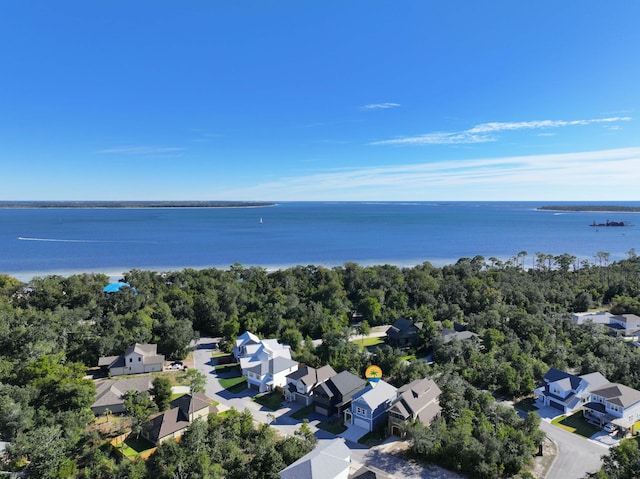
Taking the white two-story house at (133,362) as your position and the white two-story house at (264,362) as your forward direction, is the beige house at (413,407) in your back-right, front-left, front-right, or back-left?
front-right

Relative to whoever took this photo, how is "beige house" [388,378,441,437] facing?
facing the viewer and to the left of the viewer

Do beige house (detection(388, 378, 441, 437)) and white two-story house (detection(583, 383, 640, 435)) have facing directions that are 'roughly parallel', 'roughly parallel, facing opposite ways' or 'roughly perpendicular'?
roughly parallel

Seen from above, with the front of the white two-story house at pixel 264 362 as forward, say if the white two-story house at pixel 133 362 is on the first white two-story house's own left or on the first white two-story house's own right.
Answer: on the first white two-story house's own right

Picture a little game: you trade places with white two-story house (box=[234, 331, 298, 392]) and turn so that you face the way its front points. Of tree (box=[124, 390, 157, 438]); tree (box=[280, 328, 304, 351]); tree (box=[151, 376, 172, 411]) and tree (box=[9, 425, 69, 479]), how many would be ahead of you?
3

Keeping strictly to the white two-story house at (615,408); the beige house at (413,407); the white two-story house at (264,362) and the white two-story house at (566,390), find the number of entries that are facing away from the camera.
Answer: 0

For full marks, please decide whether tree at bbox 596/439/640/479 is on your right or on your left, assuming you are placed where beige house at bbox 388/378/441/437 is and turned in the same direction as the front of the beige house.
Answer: on your left

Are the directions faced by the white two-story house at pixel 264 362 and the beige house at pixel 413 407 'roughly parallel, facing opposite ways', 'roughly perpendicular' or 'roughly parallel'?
roughly parallel

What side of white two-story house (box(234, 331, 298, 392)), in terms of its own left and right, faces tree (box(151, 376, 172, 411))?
front

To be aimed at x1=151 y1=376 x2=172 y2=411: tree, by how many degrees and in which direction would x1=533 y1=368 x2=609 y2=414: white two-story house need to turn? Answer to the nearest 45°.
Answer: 0° — it already faces it

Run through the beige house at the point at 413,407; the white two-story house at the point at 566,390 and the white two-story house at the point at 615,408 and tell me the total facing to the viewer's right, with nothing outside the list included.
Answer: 0

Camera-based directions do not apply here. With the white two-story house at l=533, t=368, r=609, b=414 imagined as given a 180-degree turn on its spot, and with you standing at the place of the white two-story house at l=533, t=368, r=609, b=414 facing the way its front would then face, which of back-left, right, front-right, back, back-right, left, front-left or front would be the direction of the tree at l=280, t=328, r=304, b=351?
back-left

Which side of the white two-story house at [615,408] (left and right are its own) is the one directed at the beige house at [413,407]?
front

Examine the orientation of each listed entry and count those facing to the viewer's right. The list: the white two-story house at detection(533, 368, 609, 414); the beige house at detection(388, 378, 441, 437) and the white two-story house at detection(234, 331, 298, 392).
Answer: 0

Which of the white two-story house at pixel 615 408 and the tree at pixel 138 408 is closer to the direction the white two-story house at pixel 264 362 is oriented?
the tree
